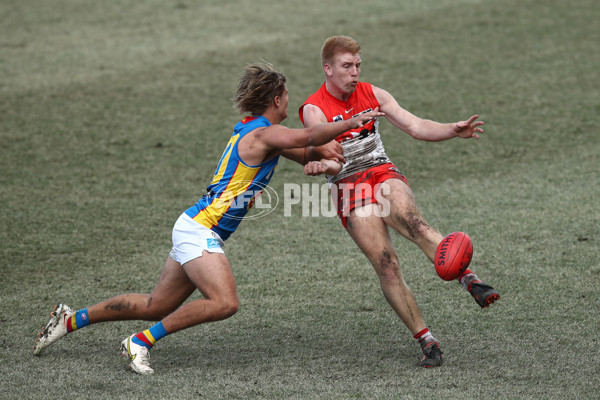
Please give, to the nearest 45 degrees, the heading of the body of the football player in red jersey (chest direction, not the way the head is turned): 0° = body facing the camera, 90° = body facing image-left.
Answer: approximately 315°

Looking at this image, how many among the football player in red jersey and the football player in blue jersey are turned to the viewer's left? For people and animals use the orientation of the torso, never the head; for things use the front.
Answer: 0

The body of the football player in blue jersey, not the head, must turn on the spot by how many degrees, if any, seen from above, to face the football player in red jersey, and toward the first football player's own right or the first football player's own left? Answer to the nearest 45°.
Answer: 0° — they already face them

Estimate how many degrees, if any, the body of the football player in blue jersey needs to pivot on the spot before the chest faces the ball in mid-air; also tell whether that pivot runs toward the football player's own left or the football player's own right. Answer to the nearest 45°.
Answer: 0° — they already face it

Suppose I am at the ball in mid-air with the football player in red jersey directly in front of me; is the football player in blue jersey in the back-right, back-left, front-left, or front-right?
front-left

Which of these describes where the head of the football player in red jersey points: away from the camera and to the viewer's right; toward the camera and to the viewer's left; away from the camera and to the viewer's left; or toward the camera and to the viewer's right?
toward the camera and to the viewer's right

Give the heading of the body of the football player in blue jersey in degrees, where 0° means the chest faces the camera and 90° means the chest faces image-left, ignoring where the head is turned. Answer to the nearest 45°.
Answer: approximately 270°

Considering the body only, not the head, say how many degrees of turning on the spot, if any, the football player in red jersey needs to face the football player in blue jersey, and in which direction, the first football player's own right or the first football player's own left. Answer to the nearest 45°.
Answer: approximately 90° to the first football player's own right
